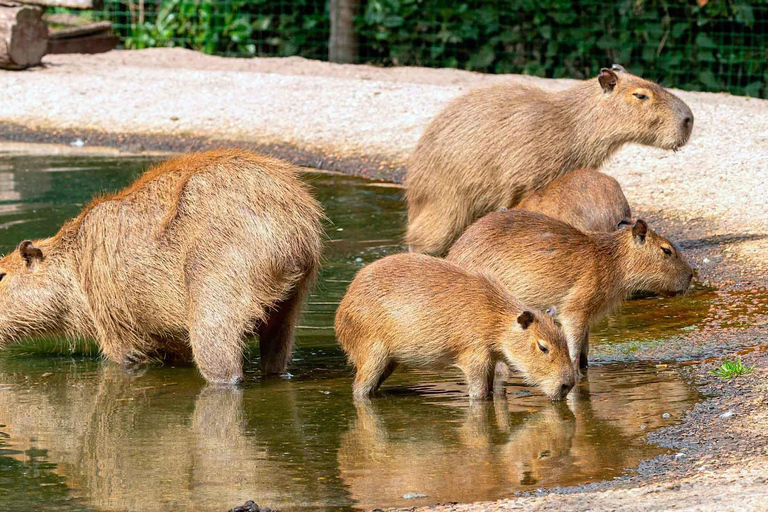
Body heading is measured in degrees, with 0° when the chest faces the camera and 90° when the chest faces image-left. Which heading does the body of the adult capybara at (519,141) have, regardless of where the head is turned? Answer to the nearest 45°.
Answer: approximately 270°

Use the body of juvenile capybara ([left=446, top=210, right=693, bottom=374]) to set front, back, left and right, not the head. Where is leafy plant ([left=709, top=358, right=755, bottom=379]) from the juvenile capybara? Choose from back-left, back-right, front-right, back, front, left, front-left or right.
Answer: front-right

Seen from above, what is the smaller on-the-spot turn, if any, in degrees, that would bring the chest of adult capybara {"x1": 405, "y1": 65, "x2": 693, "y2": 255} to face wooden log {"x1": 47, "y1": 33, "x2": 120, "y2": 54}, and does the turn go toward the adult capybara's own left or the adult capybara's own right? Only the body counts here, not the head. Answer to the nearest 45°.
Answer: approximately 135° to the adult capybara's own left

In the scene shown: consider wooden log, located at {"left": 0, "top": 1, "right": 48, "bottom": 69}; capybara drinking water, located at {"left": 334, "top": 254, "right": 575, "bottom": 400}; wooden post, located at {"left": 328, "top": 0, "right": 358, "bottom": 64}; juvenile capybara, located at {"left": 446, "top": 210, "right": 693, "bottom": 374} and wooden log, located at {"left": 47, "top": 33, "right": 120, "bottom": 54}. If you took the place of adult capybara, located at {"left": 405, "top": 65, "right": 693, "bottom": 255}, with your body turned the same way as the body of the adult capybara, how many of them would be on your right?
2

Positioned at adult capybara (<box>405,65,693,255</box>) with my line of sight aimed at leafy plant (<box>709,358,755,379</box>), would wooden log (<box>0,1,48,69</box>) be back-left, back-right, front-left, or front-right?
back-right

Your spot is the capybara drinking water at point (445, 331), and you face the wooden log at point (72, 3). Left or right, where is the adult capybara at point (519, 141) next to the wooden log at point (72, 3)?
right

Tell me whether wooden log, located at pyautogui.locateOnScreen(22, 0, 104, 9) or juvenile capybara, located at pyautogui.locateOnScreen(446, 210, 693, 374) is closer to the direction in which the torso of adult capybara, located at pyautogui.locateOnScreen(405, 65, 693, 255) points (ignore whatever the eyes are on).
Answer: the juvenile capybara

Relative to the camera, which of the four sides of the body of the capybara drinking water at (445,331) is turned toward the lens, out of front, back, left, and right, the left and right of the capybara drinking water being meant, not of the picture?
right

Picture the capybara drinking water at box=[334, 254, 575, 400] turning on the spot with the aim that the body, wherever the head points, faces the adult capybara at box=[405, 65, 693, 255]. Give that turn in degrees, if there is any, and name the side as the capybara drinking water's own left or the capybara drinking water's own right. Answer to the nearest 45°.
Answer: approximately 90° to the capybara drinking water's own left

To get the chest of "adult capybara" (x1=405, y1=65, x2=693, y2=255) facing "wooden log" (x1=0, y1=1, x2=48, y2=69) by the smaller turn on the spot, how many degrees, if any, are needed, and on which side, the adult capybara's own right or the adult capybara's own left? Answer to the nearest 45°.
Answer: approximately 135° to the adult capybara's own left

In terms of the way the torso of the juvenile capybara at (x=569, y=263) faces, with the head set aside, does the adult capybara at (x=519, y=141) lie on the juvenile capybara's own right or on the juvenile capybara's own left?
on the juvenile capybara's own left

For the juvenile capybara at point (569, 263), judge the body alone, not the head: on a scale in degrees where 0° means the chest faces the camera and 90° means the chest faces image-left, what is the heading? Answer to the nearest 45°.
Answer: approximately 270°
